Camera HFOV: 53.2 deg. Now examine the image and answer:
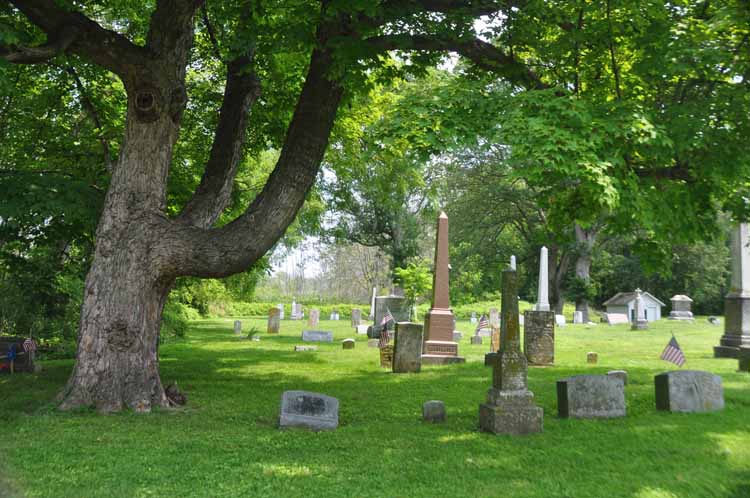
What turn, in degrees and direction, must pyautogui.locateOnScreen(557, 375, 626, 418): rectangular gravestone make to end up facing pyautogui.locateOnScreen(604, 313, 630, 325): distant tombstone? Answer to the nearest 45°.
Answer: approximately 135° to its left

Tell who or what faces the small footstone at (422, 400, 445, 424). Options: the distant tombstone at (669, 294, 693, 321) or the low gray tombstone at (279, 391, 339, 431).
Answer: the distant tombstone at (669, 294, 693, 321)

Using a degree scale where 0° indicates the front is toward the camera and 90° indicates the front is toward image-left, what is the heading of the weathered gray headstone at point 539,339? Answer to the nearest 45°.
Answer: approximately 0°

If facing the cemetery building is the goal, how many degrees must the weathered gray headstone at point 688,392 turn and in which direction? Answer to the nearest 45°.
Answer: approximately 135° to its left

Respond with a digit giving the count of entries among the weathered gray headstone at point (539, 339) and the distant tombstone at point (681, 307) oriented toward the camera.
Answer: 2

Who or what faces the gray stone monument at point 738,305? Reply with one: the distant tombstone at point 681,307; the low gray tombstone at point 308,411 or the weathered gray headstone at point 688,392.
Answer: the distant tombstone at point 681,307

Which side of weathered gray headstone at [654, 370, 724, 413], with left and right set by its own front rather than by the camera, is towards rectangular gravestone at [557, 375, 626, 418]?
right

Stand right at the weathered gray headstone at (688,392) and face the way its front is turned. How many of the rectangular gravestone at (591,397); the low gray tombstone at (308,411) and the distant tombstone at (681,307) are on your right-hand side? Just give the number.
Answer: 2
